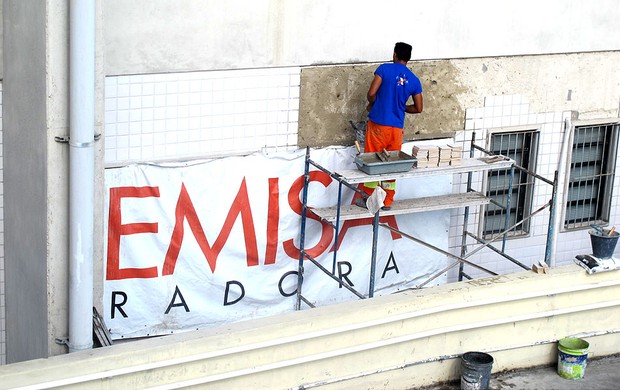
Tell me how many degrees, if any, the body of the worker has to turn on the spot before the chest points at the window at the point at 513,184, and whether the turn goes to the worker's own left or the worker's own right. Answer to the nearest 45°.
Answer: approximately 45° to the worker's own right

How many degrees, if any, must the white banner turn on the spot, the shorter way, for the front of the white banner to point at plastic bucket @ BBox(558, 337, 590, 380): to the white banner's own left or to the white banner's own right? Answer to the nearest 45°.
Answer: approximately 90° to the white banner's own left

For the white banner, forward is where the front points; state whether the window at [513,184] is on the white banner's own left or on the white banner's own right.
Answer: on the white banner's own left

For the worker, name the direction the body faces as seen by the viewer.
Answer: away from the camera

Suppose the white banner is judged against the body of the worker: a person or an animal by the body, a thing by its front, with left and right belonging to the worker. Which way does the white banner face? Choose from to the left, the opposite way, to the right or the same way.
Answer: the opposite way

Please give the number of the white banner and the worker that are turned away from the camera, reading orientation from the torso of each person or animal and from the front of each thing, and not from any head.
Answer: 1

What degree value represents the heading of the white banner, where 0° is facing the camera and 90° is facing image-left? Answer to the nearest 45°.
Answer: approximately 0°

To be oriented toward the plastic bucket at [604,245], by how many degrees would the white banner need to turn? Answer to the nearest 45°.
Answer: approximately 90° to its left

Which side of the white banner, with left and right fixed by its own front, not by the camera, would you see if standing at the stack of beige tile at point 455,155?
left
